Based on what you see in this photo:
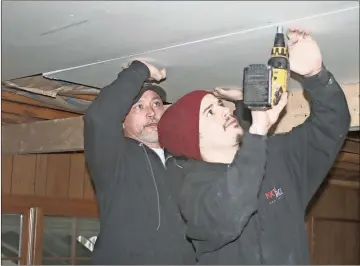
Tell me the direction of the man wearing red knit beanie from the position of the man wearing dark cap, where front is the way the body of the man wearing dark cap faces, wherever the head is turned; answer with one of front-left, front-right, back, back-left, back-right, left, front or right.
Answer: front

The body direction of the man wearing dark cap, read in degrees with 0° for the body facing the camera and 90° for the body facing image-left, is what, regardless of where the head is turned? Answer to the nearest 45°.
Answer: approximately 315°

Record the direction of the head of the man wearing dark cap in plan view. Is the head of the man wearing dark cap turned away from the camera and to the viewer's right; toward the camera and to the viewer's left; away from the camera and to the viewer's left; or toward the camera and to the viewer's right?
toward the camera and to the viewer's right
